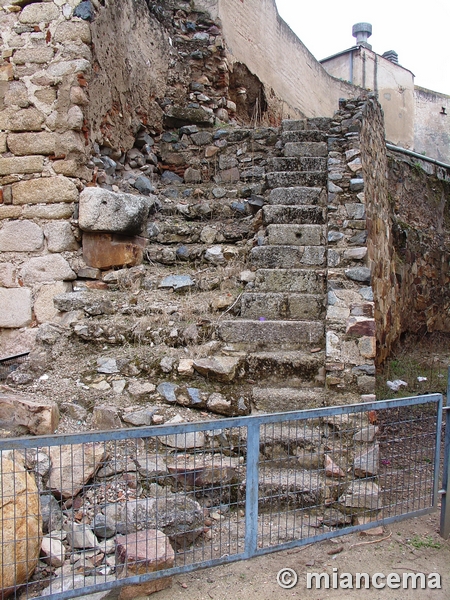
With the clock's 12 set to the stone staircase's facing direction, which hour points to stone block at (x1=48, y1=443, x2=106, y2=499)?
The stone block is roughly at 1 o'clock from the stone staircase.

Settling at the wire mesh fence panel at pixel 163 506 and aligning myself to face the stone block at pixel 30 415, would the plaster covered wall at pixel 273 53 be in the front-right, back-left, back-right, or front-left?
front-right

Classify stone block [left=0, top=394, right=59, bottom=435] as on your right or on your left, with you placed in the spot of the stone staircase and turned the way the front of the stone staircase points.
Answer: on your right

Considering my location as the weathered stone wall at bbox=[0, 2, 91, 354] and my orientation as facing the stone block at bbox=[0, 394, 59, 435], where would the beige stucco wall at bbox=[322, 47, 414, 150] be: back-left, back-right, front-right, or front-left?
back-left

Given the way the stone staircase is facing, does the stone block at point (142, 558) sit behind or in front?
in front

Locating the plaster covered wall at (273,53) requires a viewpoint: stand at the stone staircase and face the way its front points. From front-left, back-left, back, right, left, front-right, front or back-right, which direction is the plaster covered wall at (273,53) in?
back

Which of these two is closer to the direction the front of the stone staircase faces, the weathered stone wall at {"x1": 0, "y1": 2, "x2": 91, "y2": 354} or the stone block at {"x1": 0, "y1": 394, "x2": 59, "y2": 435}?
the stone block

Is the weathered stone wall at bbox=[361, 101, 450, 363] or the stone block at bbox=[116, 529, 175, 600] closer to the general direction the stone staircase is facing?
the stone block

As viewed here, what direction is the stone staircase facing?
toward the camera

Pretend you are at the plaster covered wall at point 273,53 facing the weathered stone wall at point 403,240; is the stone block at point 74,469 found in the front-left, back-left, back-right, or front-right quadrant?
front-right

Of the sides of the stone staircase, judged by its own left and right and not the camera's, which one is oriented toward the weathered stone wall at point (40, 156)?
right

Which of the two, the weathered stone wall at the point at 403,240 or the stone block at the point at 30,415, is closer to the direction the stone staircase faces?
the stone block
